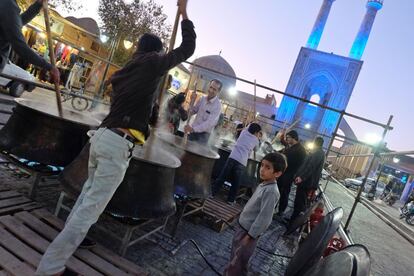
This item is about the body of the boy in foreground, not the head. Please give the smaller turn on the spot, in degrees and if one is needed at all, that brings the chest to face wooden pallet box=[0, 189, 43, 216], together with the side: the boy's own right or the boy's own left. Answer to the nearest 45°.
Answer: approximately 45° to the boy's own right

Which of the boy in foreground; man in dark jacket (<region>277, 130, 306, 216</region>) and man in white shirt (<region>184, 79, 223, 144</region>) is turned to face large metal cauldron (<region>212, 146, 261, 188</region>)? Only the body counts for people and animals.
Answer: the man in dark jacket

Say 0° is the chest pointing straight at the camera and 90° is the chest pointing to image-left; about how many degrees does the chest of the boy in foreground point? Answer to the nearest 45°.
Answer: approximately 45°

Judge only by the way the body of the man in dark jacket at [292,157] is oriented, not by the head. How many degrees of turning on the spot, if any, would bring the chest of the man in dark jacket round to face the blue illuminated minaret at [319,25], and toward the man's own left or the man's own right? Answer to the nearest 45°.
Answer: approximately 90° to the man's own right

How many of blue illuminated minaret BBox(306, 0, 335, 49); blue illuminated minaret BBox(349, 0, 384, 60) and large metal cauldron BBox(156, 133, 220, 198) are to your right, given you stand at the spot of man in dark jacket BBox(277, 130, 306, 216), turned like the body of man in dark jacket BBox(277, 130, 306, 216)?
2

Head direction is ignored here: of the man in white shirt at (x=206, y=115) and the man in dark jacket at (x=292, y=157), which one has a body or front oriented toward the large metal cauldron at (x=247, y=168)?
the man in dark jacket

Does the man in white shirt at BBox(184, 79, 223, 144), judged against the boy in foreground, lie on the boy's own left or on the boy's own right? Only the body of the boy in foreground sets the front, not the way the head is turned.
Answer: on the boy's own right

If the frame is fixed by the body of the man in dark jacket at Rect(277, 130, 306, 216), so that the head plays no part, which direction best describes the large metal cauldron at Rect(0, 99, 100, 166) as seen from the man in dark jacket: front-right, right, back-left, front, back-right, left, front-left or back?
front-left

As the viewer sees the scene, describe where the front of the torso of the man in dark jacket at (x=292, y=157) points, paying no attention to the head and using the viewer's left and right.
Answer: facing to the left of the viewer
